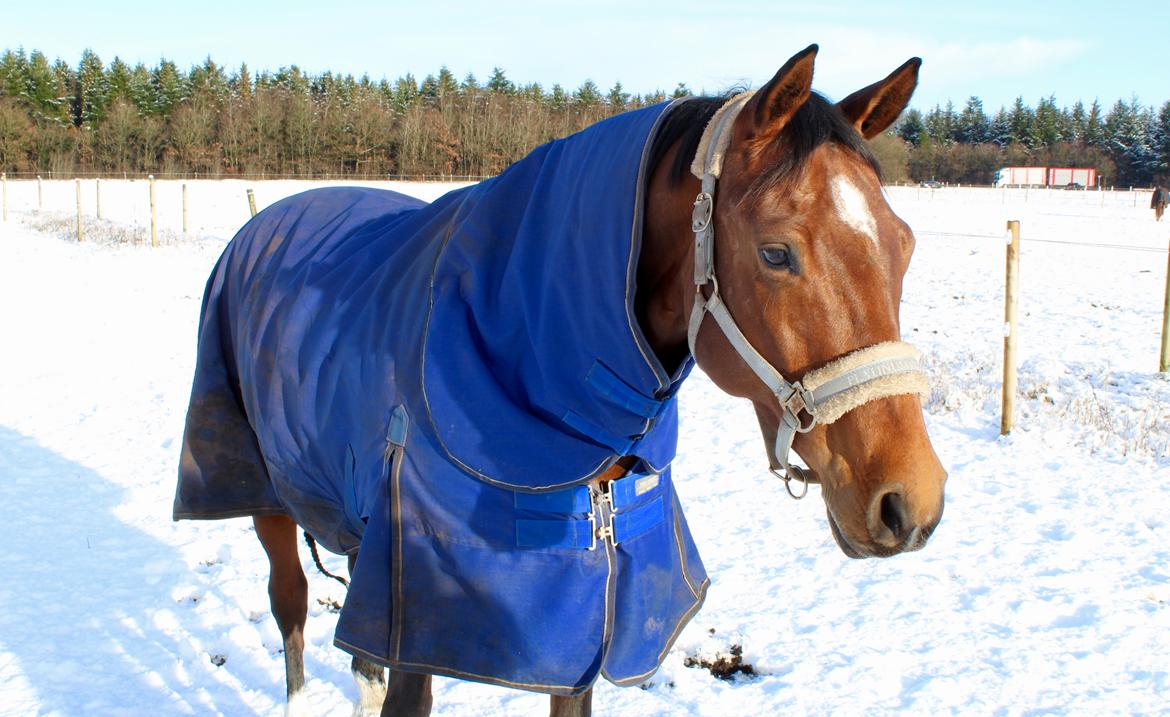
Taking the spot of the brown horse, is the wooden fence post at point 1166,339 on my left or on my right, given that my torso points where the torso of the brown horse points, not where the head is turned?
on my left

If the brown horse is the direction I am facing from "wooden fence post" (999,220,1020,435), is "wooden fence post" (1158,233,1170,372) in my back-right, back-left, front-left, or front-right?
back-left

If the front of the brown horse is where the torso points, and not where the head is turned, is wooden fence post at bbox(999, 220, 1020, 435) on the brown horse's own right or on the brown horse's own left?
on the brown horse's own left

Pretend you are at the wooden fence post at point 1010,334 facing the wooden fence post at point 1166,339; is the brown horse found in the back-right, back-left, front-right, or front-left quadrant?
back-right

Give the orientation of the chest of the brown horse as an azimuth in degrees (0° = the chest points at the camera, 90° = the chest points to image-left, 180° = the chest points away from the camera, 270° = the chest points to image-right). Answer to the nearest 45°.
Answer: approximately 315°
